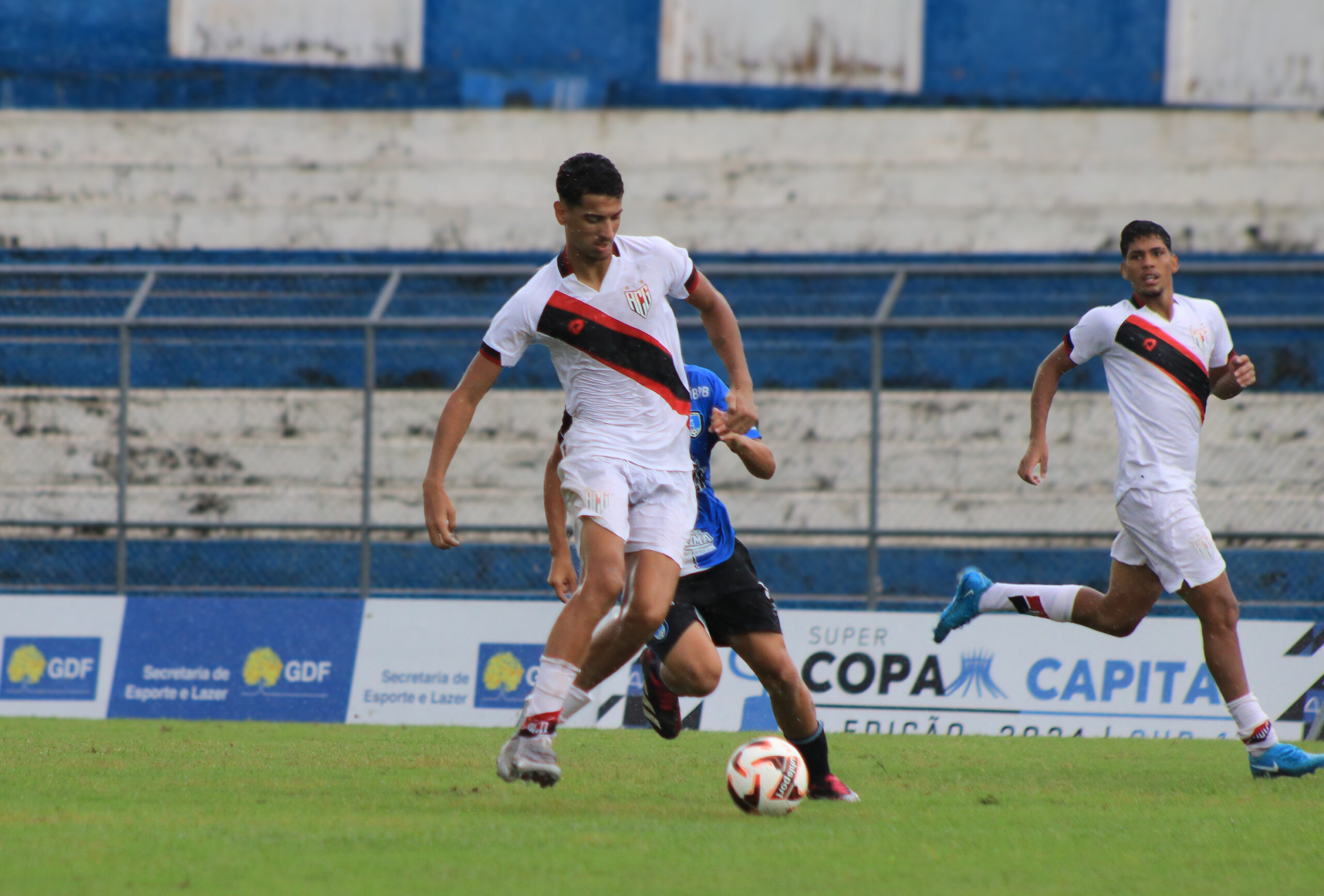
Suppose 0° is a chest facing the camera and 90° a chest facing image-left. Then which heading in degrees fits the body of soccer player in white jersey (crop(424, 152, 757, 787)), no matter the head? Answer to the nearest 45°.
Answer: approximately 0°

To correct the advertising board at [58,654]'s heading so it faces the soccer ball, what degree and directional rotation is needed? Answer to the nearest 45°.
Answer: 0° — it already faces it
